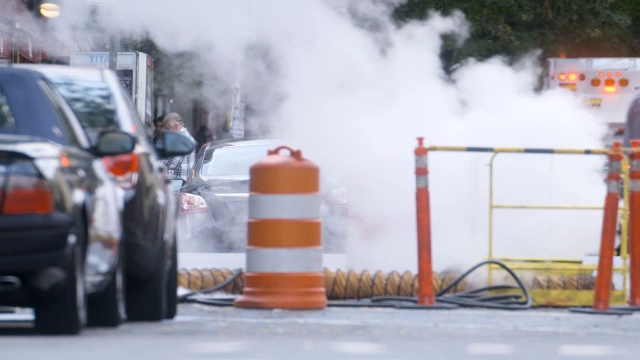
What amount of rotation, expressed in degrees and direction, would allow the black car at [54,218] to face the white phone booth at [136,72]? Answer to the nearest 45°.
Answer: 0° — it already faces it

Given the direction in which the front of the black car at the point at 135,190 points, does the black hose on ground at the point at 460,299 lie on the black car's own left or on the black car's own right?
on the black car's own right

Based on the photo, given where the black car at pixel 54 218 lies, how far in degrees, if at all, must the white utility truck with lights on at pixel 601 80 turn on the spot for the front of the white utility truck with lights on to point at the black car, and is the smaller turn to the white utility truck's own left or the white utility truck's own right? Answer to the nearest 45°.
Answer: approximately 180°

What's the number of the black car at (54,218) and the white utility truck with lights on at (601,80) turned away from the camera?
2

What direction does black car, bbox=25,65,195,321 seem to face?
away from the camera

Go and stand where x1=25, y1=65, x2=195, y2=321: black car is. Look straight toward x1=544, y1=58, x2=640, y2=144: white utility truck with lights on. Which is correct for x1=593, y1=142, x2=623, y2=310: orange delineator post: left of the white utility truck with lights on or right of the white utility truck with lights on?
right

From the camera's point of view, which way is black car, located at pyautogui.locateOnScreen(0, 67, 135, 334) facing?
away from the camera

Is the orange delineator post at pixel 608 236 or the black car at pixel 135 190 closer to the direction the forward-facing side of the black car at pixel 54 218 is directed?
the black car

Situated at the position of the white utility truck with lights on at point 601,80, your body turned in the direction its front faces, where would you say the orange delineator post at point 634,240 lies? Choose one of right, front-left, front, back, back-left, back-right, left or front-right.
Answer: back

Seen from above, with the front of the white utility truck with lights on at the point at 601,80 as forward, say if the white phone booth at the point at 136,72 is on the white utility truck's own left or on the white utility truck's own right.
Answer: on the white utility truck's own left

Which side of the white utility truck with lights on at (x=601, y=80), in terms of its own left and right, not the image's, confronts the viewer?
back

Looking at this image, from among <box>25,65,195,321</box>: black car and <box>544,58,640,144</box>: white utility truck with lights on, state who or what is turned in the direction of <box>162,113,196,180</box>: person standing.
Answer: the black car
